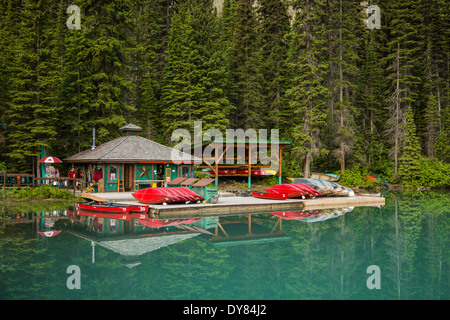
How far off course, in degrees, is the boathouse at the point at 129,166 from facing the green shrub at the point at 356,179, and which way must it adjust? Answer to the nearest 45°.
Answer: approximately 90° to its left

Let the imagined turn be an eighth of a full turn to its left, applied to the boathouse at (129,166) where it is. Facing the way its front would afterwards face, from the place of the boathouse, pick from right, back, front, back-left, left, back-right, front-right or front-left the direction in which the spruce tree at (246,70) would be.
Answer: left

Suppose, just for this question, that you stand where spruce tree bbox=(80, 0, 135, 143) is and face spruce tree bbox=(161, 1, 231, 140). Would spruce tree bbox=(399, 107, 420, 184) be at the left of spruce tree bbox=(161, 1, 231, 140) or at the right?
right

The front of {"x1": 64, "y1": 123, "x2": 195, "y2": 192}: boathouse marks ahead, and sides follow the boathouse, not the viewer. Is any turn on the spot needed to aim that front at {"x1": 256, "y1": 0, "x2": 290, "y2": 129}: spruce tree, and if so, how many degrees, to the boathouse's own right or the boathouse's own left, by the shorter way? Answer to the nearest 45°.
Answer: approximately 135° to the boathouse's own left

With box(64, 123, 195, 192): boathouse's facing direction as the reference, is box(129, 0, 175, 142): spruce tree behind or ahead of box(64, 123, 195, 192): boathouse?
behind

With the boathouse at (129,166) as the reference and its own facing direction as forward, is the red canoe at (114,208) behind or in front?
in front

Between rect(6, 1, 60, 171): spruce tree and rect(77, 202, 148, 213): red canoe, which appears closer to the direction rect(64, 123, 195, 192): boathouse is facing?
the red canoe

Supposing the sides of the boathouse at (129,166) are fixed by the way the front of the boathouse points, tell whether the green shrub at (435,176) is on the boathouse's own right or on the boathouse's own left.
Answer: on the boathouse's own left

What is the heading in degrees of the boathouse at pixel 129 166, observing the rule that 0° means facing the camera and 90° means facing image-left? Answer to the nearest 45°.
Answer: approximately 0°

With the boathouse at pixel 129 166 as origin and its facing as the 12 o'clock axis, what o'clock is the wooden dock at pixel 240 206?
The wooden dock is roughly at 11 o'clock from the boathouse.

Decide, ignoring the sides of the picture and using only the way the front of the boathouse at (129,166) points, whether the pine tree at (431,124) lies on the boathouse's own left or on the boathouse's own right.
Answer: on the boathouse's own left
